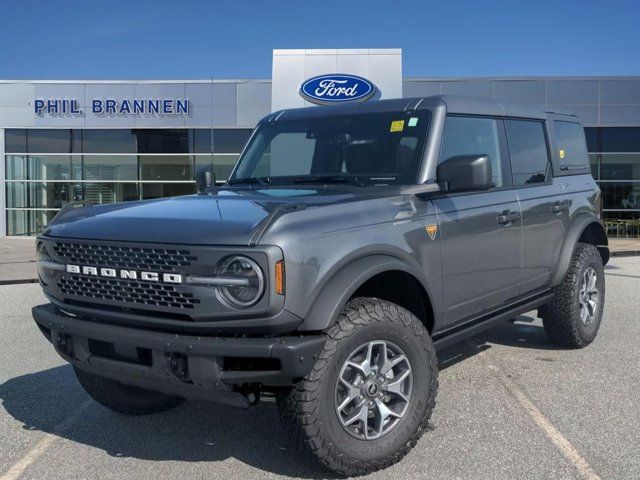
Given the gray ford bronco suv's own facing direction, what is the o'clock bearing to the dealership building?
The dealership building is roughly at 4 o'clock from the gray ford bronco suv.

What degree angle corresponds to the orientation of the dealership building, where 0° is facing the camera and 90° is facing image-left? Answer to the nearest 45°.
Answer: approximately 0°

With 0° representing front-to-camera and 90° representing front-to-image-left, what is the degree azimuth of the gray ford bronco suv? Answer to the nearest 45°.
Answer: approximately 45°
